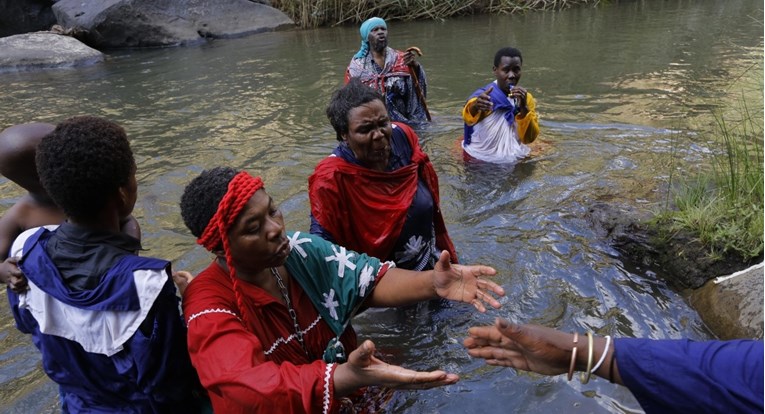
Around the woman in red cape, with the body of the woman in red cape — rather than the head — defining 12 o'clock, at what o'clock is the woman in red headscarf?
The woman in red headscarf is roughly at 2 o'clock from the woman in red cape.

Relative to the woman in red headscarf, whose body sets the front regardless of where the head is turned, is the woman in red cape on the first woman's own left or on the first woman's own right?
on the first woman's own left

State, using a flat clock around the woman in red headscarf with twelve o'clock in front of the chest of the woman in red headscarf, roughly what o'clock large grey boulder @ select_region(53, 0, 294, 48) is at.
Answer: The large grey boulder is roughly at 7 o'clock from the woman in red headscarf.

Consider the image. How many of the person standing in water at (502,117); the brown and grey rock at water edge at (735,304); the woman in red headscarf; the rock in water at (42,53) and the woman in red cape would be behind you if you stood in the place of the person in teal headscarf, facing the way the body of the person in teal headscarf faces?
1

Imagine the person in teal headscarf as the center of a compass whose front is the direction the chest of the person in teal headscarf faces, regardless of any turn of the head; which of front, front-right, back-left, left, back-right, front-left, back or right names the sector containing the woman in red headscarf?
front-right

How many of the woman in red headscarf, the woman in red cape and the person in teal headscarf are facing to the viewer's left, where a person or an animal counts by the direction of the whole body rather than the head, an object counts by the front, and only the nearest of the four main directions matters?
0

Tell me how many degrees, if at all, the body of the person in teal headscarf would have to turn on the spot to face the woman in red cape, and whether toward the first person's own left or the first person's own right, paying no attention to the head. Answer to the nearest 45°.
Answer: approximately 45° to the first person's own right

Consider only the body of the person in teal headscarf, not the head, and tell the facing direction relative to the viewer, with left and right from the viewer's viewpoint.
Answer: facing the viewer and to the right of the viewer

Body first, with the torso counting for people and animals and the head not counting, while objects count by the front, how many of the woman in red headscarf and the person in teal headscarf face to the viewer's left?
0
